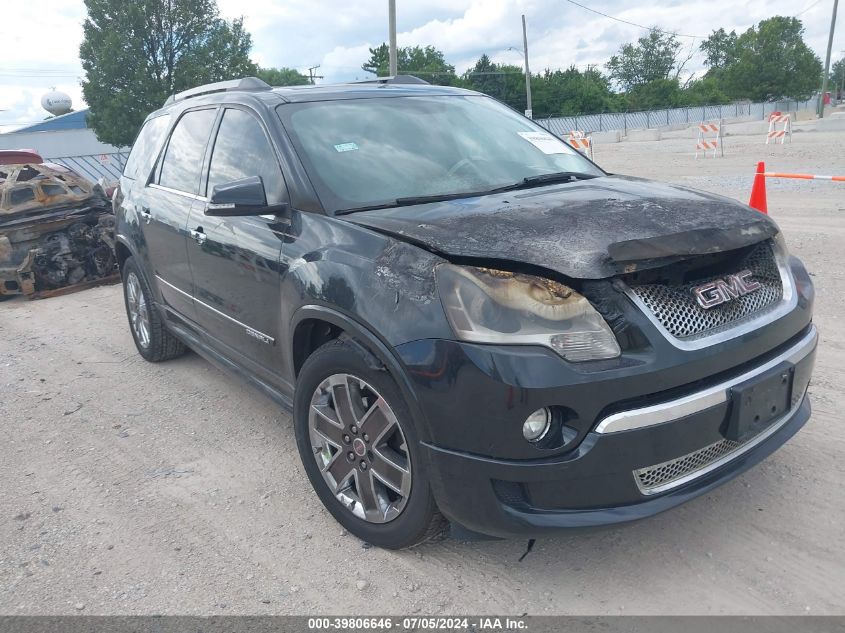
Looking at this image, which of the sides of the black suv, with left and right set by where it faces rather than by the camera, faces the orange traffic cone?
left

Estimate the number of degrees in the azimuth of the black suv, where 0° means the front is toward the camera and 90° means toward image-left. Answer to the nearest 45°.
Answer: approximately 315°

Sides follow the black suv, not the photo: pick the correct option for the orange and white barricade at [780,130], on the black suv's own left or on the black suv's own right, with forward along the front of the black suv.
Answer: on the black suv's own left

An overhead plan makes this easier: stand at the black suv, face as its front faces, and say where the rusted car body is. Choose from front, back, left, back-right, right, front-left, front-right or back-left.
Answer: back

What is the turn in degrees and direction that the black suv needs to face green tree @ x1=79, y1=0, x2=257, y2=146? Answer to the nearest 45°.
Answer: approximately 180°

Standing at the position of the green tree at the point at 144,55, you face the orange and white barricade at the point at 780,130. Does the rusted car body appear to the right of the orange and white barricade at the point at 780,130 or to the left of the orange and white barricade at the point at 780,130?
right
